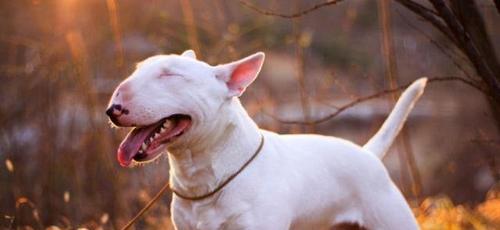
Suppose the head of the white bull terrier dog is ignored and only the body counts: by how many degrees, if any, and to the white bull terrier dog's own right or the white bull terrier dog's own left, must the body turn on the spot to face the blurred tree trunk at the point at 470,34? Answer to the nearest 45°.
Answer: approximately 135° to the white bull terrier dog's own right

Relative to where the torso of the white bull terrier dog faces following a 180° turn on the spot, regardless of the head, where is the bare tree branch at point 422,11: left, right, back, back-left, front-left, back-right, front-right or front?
front-left

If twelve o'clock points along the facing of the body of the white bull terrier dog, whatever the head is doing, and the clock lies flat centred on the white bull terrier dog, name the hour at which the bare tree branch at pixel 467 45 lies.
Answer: The bare tree branch is roughly at 5 o'clock from the white bull terrier dog.

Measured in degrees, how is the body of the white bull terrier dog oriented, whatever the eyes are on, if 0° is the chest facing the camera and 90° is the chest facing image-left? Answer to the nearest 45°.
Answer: approximately 90°
